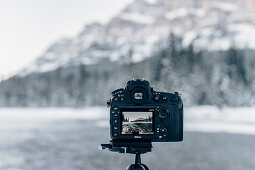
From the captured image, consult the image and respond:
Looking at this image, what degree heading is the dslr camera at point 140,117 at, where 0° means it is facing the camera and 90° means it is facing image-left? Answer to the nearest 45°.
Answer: approximately 180°
